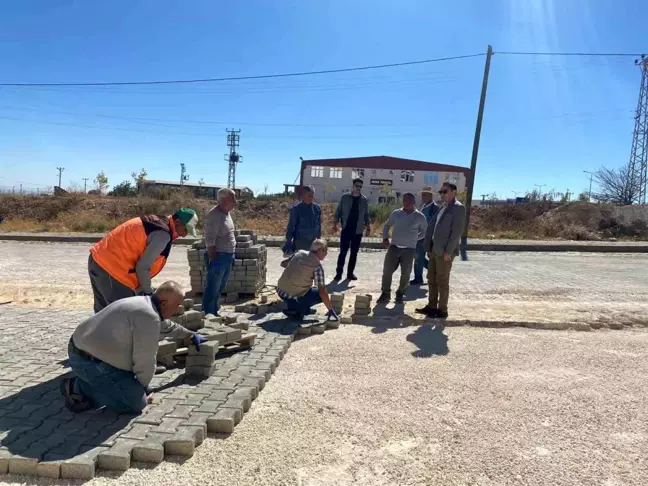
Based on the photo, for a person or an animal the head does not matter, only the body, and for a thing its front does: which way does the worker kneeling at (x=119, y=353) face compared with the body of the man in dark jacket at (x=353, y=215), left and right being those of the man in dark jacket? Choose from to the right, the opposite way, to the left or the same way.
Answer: to the left

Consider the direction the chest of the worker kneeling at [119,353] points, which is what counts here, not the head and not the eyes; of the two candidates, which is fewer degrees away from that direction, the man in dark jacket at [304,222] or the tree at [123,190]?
the man in dark jacket

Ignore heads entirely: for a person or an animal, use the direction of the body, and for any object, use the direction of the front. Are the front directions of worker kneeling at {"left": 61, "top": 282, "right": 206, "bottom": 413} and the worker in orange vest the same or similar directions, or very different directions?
same or similar directions

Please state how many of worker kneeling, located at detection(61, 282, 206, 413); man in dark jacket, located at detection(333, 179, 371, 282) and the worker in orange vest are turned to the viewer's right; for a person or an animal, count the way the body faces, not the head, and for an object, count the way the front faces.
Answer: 2

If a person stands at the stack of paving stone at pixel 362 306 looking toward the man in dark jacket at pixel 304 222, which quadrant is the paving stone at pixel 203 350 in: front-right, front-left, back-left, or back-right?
back-left

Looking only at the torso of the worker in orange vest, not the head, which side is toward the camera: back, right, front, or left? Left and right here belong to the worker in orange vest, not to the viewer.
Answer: right

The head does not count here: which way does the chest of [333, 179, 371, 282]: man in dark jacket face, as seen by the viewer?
toward the camera

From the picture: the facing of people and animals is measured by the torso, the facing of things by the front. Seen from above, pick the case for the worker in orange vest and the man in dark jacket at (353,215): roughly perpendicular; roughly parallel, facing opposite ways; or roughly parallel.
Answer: roughly perpendicular

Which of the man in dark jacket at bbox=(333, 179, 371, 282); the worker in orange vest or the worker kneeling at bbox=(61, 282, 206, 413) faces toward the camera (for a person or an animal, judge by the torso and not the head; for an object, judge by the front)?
the man in dark jacket

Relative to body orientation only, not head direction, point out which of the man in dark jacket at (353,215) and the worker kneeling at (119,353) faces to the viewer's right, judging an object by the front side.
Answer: the worker kneeling

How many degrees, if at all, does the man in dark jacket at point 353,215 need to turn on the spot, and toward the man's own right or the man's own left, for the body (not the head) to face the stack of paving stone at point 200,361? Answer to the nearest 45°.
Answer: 0° — they already face it

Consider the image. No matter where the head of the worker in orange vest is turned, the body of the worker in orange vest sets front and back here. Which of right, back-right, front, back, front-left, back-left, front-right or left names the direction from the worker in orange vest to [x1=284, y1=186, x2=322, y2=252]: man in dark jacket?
front-left

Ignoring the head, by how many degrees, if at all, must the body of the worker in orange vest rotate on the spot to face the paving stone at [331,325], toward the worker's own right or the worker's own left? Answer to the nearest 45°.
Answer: approximately 45° to the worker's own left

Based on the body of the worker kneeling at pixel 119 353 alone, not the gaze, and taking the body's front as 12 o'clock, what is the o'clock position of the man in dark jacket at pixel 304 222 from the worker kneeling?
The man in dark jacket is roughly at 10 o'clock from the worker kneeling.

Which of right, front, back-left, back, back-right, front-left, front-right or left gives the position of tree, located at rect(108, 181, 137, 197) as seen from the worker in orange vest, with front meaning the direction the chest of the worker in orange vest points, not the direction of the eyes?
left

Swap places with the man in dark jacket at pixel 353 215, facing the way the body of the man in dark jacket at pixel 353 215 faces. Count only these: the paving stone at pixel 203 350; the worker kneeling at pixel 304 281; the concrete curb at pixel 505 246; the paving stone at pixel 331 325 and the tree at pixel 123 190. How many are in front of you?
3

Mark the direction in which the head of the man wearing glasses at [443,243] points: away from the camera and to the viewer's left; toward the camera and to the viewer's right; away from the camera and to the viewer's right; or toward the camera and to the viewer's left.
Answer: toward the camera and to the viewer's left

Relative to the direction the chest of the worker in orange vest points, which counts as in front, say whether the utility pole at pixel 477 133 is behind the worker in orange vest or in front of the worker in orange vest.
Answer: in front

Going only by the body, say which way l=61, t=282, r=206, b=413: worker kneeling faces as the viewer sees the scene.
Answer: to the viewer's right

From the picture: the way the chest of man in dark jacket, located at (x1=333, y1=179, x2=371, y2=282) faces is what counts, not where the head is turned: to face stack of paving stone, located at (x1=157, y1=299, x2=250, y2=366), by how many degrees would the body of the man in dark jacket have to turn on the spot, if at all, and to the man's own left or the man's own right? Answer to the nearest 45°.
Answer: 0° — they already face it

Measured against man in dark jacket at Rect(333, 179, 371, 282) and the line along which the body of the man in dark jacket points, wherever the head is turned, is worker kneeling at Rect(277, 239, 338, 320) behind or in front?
in front
